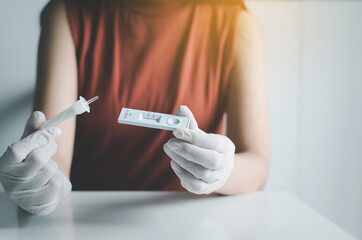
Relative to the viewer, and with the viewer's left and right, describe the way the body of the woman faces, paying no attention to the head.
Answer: facing the viewer
